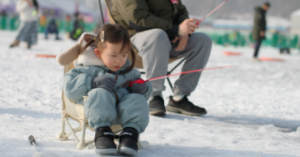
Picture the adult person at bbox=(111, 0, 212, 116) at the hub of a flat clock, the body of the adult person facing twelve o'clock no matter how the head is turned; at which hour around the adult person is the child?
The child is roughly at 2 o'clock from the adult person.

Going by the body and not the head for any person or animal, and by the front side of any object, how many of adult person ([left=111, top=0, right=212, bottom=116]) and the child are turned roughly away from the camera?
0

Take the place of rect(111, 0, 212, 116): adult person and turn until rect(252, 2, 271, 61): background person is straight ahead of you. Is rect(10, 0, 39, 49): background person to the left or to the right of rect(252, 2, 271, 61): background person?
left

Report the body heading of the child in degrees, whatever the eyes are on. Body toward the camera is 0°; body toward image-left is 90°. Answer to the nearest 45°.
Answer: approximately 315°

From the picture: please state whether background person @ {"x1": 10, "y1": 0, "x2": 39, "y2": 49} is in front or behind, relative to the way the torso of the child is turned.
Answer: behind

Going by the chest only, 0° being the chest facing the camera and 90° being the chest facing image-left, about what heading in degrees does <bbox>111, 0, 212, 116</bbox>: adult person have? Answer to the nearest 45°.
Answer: approximately 315°
